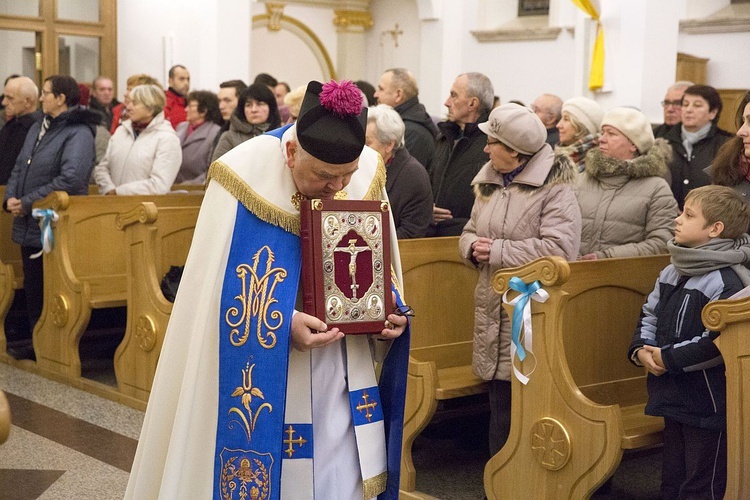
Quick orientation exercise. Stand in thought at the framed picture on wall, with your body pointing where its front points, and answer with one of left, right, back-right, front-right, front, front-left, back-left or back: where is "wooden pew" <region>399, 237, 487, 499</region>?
front

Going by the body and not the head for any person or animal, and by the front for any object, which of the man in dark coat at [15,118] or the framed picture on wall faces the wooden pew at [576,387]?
the framed picture on wall

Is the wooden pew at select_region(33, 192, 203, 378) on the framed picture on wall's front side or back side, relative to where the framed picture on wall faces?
on the front side

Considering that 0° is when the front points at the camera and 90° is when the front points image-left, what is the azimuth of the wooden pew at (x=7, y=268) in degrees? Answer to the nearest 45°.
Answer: approximately 315°

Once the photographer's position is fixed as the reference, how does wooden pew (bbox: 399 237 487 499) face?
facing the viewer and to the right of the viewer

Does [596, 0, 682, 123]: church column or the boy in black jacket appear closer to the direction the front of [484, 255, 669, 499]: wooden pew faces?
the boy in black jacket

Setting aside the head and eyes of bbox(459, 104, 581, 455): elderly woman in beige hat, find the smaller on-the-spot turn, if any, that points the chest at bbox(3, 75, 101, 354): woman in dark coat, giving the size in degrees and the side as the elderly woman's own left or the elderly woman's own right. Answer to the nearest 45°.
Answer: approximately 90° to the elderly woman's own right

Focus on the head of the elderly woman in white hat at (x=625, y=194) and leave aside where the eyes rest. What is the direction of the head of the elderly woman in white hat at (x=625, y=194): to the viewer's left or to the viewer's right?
to the viewer's left

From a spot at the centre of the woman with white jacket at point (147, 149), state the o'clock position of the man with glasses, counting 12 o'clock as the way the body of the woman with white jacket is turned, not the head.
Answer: The man with glasses is roughly at 8 o'clock from the woman with white jacket.

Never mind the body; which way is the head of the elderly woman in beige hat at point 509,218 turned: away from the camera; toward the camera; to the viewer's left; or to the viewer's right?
to the viewer's left

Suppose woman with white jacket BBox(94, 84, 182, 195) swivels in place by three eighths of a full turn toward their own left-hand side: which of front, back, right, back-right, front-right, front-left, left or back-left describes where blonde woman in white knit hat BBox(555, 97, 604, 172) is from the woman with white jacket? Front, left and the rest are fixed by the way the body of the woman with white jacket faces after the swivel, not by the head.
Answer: front-right
